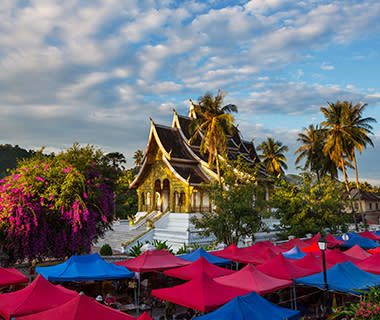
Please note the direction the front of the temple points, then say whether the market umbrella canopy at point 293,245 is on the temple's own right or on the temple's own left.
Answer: on the temple's own left

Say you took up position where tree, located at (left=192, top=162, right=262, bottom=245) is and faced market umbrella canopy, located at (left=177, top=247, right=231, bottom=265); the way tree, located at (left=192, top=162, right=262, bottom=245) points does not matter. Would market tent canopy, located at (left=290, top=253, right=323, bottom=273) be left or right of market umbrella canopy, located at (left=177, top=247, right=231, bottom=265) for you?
left

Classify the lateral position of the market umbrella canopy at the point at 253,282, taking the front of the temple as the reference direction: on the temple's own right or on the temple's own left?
on the temple's own left

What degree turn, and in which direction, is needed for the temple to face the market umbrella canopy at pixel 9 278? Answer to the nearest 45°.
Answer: approximately 45° to its left

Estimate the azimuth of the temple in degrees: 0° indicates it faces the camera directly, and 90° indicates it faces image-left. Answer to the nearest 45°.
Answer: approximately 45°

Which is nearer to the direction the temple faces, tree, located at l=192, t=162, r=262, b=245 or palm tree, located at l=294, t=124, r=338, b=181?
the tree

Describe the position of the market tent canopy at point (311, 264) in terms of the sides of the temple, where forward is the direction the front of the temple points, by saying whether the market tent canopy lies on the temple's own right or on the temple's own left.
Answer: on the temple's own left

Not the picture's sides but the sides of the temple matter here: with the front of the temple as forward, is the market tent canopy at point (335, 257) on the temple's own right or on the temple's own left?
on the temple's own left

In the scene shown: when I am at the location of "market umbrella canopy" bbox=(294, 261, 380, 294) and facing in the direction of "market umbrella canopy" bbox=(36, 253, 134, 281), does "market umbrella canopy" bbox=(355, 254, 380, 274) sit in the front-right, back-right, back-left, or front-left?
back-right

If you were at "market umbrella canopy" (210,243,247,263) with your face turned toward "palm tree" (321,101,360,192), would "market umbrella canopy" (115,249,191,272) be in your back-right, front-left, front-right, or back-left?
back-left

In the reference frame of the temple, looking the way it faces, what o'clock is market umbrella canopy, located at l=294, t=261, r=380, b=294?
The market umbrella canopy is roughly at 10 o'clock from the temple.

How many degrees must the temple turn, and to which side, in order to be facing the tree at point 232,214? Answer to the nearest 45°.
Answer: approximately 45° to its left

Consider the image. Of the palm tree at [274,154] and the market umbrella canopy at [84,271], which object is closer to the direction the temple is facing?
the market umbrella canopy
